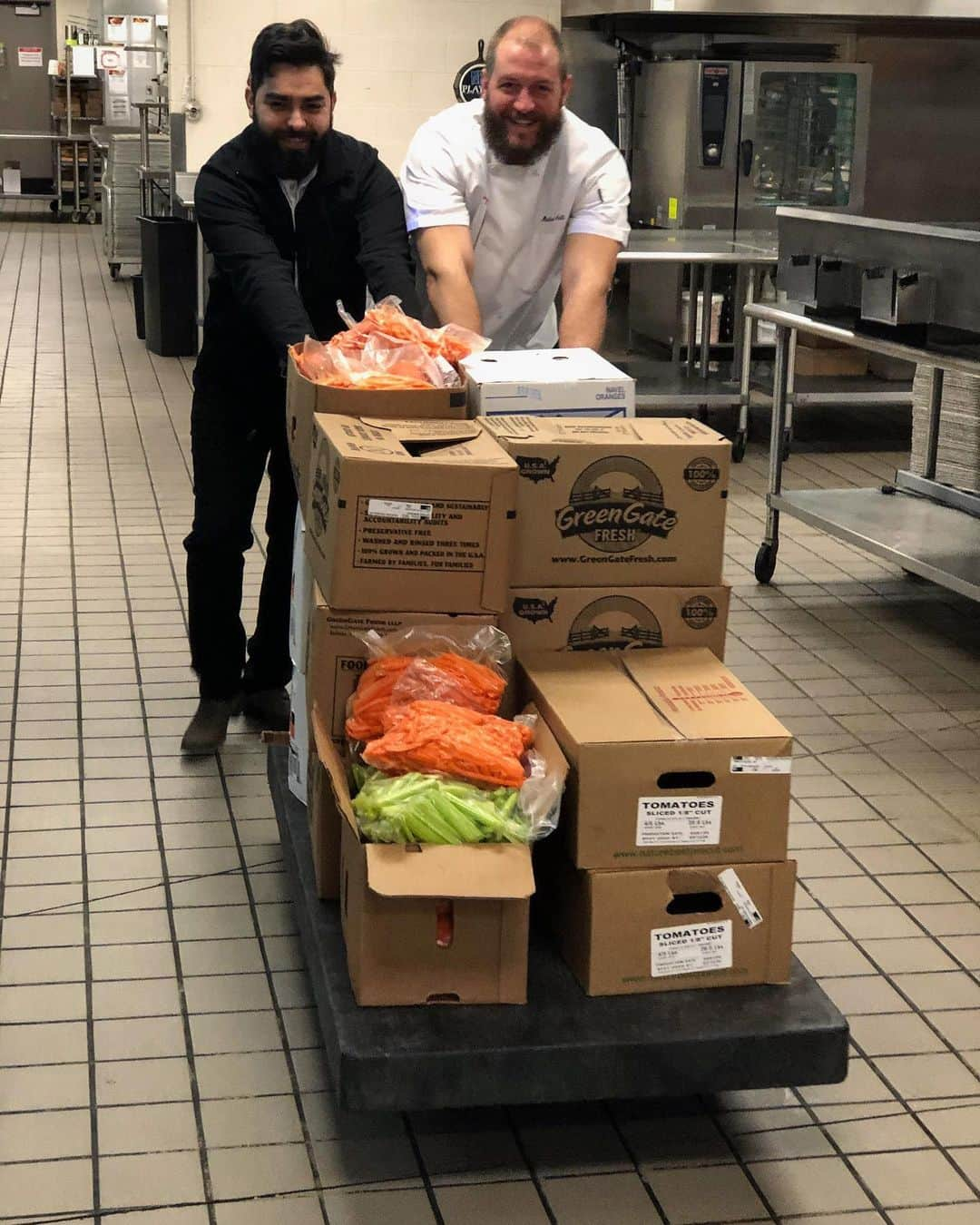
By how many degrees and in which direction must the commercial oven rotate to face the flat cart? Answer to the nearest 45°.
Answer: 0° — it already faces it

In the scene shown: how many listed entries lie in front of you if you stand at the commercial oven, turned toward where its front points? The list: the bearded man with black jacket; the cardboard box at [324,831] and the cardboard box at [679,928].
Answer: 3

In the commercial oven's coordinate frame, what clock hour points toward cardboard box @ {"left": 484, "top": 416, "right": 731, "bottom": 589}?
The cardboard box is roughly at 12 o'clock from the commercial oven.

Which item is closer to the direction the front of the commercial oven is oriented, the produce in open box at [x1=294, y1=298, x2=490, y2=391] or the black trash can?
the produce in open box

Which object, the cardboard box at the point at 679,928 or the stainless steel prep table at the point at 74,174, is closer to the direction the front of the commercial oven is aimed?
the cardboard box

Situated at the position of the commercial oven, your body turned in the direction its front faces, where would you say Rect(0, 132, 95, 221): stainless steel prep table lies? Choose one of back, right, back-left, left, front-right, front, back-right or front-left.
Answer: back-right

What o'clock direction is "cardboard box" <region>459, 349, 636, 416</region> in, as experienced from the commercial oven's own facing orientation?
The cardboard box is roughly at 12 o'clock from the commercial oven.

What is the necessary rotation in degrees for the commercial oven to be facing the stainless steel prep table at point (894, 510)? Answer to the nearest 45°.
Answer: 0° — it already faces it

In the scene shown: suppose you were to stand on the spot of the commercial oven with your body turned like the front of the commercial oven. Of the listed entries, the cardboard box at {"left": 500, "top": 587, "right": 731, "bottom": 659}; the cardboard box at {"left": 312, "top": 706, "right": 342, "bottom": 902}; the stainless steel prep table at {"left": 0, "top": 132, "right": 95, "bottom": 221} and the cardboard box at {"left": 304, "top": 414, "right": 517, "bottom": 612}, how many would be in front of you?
3

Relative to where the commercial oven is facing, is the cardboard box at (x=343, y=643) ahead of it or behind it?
ahead

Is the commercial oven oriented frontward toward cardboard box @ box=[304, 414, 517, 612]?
yes

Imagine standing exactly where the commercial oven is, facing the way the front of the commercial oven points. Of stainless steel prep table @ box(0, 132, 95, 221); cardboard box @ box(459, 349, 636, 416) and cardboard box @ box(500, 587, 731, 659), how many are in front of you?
2

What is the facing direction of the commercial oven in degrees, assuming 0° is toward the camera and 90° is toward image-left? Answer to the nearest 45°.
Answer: approximately 0°

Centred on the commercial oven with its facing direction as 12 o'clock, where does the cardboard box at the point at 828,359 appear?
The cardboard box is roughly at 11 o'clock from the commercial oven.

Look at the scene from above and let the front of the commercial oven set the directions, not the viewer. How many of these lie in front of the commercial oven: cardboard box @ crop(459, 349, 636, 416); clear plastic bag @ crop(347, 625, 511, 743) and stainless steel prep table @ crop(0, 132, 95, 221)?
2

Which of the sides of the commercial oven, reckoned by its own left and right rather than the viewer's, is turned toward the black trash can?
right

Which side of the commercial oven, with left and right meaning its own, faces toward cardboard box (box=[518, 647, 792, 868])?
front
